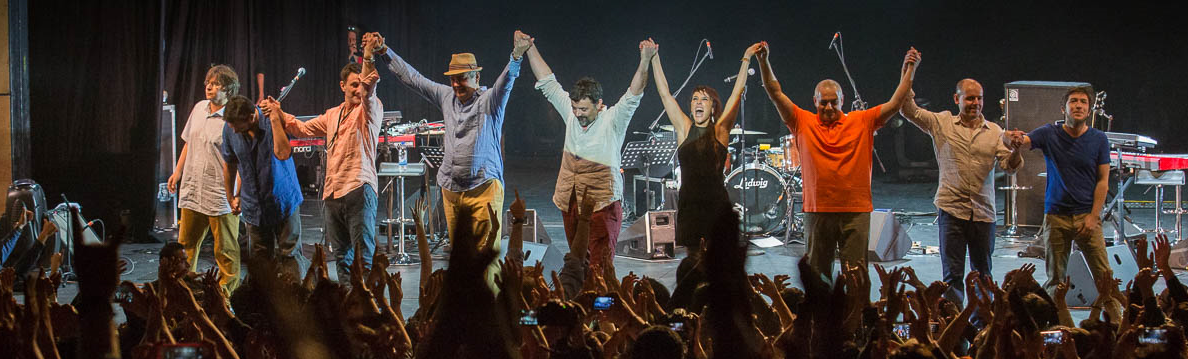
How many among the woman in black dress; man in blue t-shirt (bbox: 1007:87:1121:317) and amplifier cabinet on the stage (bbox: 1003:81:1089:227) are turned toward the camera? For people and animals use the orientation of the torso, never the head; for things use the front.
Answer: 3

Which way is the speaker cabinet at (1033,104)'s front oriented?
toward the camera

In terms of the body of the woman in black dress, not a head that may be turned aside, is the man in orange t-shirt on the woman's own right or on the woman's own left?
on the woman's own left

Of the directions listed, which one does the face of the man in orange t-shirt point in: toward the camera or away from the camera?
toward the camera

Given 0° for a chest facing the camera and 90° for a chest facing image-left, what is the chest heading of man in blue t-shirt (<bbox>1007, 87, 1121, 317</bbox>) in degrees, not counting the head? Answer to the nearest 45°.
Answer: approximately 0°

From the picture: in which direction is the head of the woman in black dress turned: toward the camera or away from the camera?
toward the camera

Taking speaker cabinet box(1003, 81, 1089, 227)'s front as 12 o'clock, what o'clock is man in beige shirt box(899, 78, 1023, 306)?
The man in beige shirt is roughly at 12 o'clock from the speaker cabinet.

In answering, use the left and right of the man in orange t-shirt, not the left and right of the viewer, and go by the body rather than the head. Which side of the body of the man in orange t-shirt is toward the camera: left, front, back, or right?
front

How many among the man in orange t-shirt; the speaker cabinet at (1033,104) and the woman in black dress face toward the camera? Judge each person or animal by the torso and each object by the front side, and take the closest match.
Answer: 3

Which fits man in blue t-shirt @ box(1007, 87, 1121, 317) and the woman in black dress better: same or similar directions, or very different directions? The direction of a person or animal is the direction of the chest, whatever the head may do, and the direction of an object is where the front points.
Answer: same or similar directions
